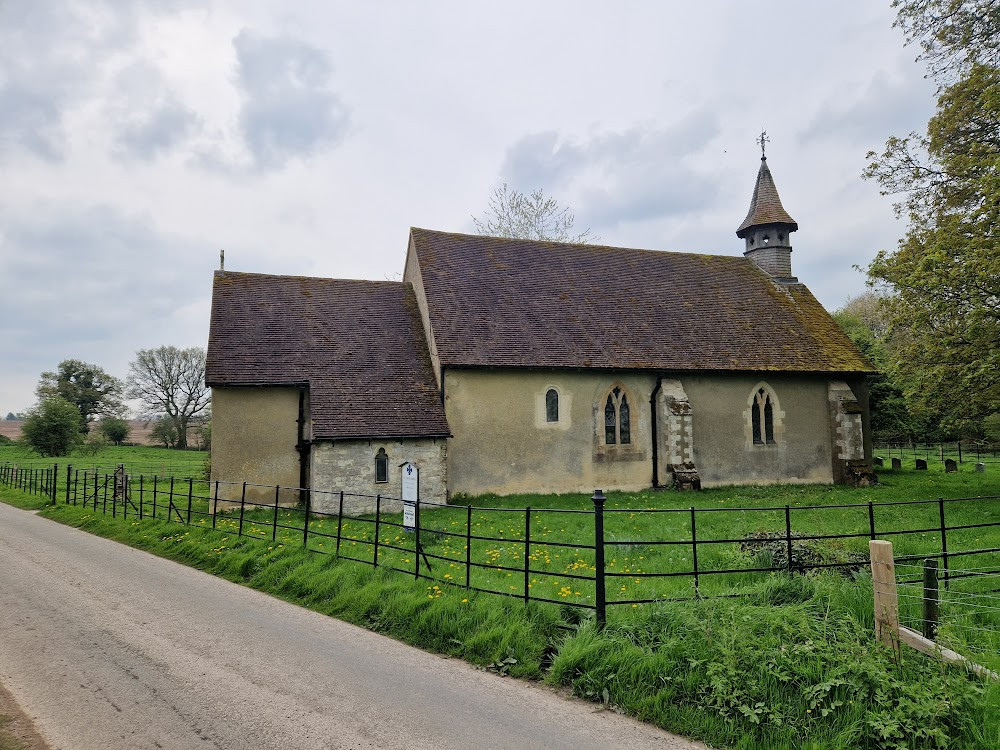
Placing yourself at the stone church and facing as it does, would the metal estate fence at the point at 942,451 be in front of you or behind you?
in front

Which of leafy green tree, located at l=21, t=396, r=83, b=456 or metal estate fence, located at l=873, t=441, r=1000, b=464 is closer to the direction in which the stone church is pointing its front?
the metal estate fence

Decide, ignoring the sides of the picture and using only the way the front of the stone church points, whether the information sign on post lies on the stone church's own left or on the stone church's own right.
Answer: on the stone church's own right

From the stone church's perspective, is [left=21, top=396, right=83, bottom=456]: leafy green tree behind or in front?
behind

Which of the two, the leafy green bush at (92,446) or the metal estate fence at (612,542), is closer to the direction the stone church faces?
the metal estate fence

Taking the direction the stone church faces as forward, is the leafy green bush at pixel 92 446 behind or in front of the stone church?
behind
